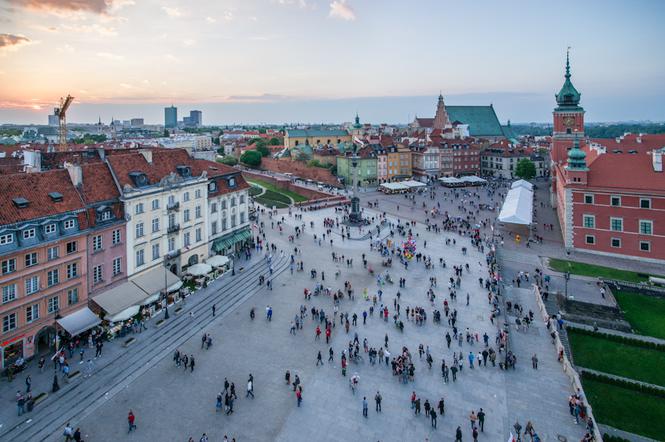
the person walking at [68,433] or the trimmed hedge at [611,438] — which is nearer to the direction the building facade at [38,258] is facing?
the trimmed hedge

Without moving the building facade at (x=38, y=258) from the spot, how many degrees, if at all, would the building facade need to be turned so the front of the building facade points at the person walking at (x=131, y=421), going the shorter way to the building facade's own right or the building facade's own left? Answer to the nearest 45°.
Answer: approximately 45° to the building facade's own right

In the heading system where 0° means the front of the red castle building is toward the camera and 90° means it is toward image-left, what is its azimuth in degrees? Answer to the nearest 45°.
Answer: approximately 90°

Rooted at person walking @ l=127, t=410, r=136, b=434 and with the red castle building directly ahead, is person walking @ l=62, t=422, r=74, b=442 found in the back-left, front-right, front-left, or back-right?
back-left

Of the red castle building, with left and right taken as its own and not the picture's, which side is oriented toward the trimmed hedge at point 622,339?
left

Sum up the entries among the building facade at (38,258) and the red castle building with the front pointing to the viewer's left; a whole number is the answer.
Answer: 1
